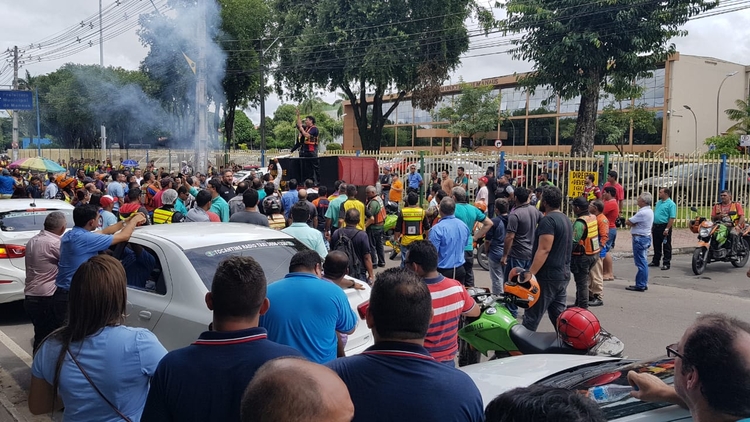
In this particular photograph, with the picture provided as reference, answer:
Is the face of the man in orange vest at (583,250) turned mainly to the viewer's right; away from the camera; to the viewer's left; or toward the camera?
to the viewer's left

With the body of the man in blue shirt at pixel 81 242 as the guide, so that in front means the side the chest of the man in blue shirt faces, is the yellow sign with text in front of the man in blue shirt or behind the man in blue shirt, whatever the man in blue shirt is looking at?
in front

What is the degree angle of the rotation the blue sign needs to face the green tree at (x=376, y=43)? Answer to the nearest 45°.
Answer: approximately 90° to its left

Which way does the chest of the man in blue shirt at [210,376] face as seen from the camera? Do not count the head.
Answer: away from the camera

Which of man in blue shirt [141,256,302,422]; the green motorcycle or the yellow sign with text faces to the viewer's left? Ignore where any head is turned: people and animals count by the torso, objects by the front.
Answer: the green motorcycle

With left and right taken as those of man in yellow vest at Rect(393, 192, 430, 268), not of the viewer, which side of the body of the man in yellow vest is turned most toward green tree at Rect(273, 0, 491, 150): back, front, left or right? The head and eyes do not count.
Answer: front

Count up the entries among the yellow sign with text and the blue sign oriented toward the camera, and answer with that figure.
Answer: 2

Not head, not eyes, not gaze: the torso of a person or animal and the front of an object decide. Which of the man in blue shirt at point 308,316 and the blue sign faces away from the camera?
the man in blue shirt

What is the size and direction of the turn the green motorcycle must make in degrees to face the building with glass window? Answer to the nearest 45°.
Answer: approximately 90° to its right

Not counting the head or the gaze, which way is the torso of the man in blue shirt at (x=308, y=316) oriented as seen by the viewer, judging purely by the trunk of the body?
away from the camera

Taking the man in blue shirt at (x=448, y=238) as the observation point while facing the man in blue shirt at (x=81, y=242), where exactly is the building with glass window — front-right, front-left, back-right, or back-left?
back-right
